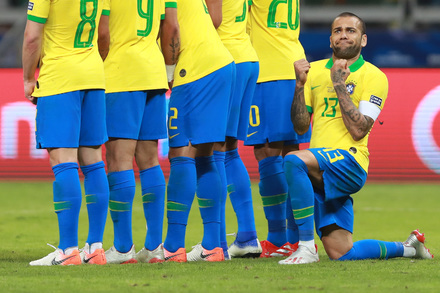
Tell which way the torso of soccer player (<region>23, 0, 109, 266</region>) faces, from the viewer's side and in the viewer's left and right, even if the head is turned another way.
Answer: facing away from the viewer and to the left of the viewer

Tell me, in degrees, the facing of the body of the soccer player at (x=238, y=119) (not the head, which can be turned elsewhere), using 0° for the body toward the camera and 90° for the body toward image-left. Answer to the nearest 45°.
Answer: approximately 135°

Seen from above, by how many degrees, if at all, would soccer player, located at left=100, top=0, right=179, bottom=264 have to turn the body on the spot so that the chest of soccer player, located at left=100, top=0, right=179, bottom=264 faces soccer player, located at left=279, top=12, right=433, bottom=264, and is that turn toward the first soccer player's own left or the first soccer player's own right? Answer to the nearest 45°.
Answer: approximately 135° to the first soccer player's own right

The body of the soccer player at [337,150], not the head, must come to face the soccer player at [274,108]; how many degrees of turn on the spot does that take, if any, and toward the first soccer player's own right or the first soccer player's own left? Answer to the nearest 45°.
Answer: approximately 90° to the first soccer player's own right

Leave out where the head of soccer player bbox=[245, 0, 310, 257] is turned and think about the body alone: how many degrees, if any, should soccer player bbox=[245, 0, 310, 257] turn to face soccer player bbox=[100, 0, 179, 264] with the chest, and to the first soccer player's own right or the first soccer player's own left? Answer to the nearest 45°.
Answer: approximately 90° to the first soccer player's own left

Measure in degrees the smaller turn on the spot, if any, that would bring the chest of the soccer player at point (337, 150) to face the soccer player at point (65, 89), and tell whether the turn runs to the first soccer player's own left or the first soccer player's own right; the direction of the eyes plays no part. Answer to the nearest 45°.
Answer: approximately 45° to the first soccer player's own right

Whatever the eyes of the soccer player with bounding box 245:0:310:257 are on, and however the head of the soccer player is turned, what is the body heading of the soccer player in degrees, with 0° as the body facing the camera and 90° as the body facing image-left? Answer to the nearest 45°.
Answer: approximately 135°

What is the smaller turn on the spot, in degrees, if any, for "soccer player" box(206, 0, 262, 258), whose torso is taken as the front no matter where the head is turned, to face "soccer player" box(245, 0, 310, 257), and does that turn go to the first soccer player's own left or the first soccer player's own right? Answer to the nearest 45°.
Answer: approximately 90° to the first soccer player's own right
